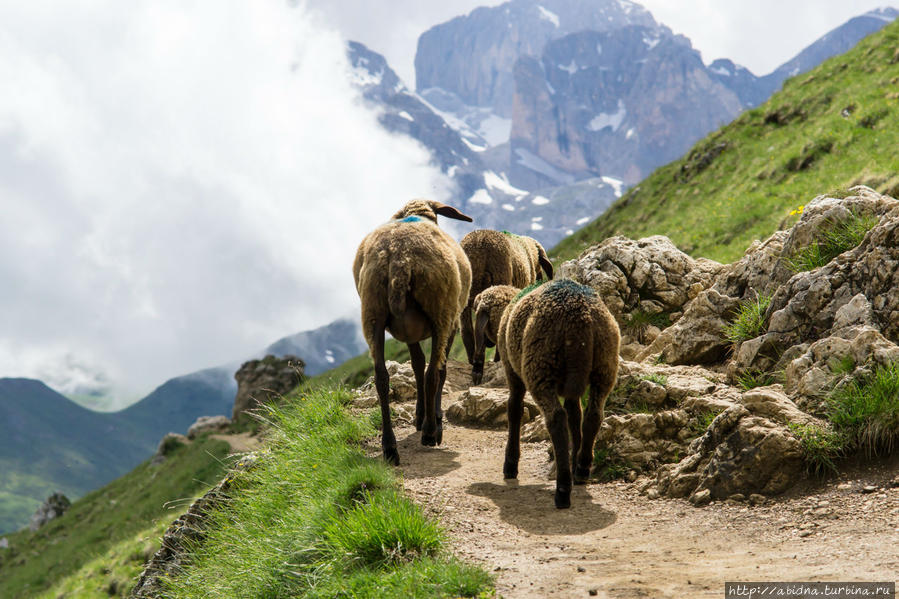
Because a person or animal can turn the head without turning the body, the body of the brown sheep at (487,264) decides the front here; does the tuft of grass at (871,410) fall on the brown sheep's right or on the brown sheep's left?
on the brown sheep's right

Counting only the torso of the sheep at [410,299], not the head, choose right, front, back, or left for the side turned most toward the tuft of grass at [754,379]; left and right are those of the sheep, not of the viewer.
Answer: right

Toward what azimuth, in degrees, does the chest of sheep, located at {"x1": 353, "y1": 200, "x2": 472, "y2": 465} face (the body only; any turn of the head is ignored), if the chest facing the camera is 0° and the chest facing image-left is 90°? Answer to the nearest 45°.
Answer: approximately 180°

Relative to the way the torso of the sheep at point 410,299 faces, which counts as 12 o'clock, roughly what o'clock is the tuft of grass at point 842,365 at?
The tuft of grass is roughly at 4 o'clock from the sheep.

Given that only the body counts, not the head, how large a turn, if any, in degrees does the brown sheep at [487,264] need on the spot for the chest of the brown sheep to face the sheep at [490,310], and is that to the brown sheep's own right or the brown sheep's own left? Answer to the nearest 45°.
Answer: approximately 135° to the brown sheep's own right

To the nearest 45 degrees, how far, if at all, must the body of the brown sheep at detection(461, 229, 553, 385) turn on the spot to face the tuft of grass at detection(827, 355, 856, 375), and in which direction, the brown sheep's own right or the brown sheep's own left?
approximately 90° to the brown sheep's own right

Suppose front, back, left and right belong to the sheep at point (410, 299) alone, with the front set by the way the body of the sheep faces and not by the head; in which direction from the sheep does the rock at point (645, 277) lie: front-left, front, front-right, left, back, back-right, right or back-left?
front-right

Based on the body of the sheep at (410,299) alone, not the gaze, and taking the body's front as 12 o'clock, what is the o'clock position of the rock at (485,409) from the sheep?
The rock is roughly at 1 o'clock from the sheep.

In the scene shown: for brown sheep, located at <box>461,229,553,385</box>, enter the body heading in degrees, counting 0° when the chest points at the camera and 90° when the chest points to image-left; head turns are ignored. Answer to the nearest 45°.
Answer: approximately 225°

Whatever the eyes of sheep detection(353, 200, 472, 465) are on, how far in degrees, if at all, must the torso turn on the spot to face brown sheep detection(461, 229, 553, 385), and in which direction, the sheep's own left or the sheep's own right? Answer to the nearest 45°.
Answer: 0° — it already faces it

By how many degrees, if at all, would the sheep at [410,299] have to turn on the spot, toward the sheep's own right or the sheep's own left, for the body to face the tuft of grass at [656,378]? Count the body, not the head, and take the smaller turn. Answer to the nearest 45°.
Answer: approximately 90° to the sheep's own right
